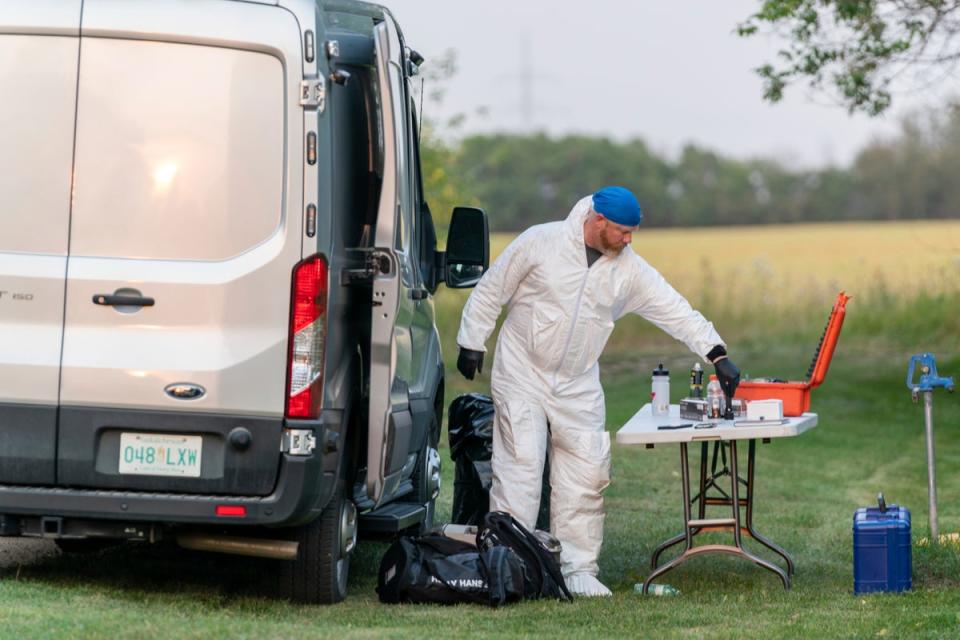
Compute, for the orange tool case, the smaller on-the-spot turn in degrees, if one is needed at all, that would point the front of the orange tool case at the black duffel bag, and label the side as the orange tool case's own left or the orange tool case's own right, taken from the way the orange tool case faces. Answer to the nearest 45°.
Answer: approximately 45° to the orange tool case's own left

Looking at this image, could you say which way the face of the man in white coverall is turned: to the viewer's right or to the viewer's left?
to the viewer's right

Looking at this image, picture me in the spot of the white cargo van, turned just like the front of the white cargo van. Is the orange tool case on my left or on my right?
on my right

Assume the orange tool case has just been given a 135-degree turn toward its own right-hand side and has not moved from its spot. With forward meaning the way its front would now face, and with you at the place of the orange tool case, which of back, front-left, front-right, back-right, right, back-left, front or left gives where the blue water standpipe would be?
front

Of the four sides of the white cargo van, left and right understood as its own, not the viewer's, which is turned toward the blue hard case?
right

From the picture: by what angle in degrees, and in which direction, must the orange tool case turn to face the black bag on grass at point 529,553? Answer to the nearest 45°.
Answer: approximately 45° to its left

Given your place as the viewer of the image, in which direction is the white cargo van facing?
facing away from the viewer

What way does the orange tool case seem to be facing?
to the viewer's left

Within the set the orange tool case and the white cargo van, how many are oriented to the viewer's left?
1
